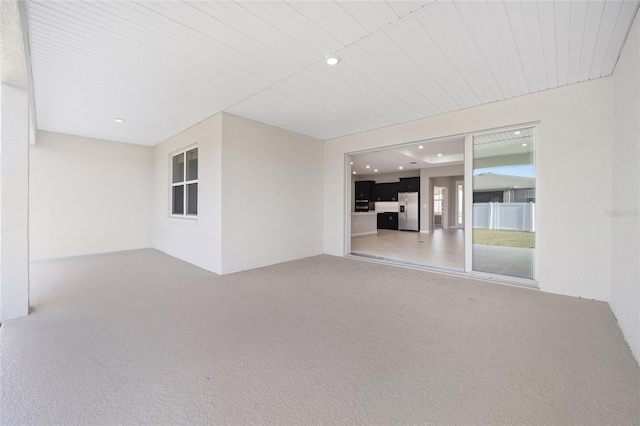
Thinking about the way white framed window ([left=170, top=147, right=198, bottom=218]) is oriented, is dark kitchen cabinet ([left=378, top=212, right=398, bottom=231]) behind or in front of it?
behind

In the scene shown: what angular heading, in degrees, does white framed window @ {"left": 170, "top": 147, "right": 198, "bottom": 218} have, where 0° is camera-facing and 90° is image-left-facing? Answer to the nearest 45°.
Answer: approximately 45°

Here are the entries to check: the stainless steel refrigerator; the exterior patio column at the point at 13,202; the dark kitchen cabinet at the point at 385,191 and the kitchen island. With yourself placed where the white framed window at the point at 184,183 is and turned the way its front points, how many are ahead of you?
1

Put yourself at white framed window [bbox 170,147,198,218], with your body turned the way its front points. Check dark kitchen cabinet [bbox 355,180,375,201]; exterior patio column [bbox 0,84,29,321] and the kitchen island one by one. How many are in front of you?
1

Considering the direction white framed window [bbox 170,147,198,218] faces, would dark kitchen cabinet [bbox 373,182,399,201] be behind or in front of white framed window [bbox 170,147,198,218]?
behind
